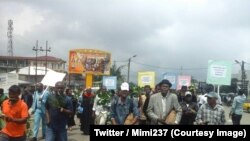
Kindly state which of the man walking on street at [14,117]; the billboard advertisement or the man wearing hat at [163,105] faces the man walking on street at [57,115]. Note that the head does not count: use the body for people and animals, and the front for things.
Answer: the billboard advertisement

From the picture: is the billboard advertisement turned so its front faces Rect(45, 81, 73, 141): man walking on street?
yes

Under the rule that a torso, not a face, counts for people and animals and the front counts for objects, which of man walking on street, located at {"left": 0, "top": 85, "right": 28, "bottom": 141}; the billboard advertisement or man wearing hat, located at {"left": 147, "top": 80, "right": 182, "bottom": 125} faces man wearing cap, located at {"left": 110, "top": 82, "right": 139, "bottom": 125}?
the billboard advertisement

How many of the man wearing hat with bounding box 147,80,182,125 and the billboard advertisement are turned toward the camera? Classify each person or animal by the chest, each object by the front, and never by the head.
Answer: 2

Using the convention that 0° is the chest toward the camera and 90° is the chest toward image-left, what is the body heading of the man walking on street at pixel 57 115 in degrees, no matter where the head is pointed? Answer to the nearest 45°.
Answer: approximately 0°

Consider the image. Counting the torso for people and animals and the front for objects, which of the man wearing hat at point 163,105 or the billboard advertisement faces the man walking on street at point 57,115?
the billboard advertisement
